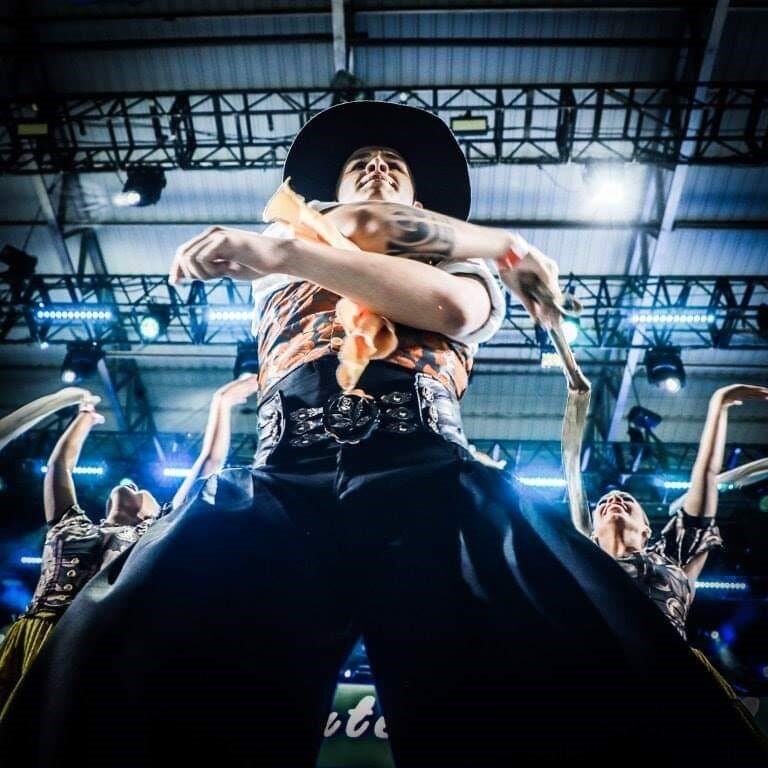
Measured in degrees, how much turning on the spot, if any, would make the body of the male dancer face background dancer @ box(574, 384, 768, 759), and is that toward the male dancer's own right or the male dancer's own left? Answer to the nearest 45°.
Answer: approximately 135° to the male dancer's own left

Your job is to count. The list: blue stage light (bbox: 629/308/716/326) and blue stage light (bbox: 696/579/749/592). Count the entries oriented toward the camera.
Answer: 2

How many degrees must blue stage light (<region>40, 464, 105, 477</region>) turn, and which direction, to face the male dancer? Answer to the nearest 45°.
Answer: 0° — it already faces them
